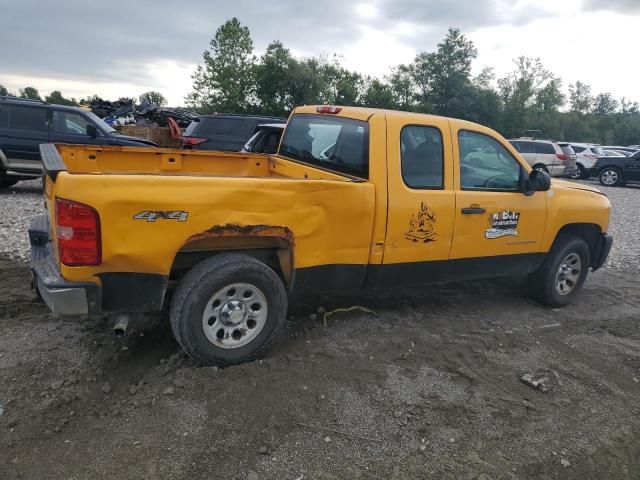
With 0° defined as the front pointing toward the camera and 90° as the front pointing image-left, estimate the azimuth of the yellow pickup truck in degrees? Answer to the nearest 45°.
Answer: approximately 225°

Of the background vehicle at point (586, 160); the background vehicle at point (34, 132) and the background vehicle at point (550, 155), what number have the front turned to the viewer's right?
1

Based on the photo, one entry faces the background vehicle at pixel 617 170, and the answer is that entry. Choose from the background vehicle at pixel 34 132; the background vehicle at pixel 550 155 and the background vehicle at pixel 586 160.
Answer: the background vehicle at pixel 34 132

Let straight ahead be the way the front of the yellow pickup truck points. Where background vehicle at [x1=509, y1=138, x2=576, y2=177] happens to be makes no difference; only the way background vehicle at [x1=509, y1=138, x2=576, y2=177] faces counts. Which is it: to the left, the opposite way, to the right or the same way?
to the left

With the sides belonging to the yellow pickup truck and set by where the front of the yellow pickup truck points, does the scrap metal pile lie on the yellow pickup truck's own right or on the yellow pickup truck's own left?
on the yellow pickup truck's own left

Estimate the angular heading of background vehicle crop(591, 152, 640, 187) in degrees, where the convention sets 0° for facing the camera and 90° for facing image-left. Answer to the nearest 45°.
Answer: approximately 90°

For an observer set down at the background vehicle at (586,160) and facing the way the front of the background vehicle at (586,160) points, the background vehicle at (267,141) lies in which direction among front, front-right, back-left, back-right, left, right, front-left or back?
back-left

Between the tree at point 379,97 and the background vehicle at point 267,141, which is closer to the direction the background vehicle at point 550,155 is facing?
the tree

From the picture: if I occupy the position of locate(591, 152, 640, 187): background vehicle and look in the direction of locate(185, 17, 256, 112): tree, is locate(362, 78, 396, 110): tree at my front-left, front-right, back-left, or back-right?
front-right

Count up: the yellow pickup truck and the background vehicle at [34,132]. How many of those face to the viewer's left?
0

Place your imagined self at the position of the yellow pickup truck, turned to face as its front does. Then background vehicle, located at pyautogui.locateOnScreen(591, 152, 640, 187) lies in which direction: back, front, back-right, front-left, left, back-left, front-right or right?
front

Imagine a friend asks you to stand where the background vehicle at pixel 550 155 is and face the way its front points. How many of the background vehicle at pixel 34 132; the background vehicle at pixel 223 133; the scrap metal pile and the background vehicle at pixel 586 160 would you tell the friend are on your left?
3

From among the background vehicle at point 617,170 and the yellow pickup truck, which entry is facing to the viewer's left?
the background vehicle

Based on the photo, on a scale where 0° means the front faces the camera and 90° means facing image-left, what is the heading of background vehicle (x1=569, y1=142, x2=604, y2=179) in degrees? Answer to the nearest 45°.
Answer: approximately 135°

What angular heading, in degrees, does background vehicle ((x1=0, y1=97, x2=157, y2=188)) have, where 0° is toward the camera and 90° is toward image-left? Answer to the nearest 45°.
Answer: approximately 270°
